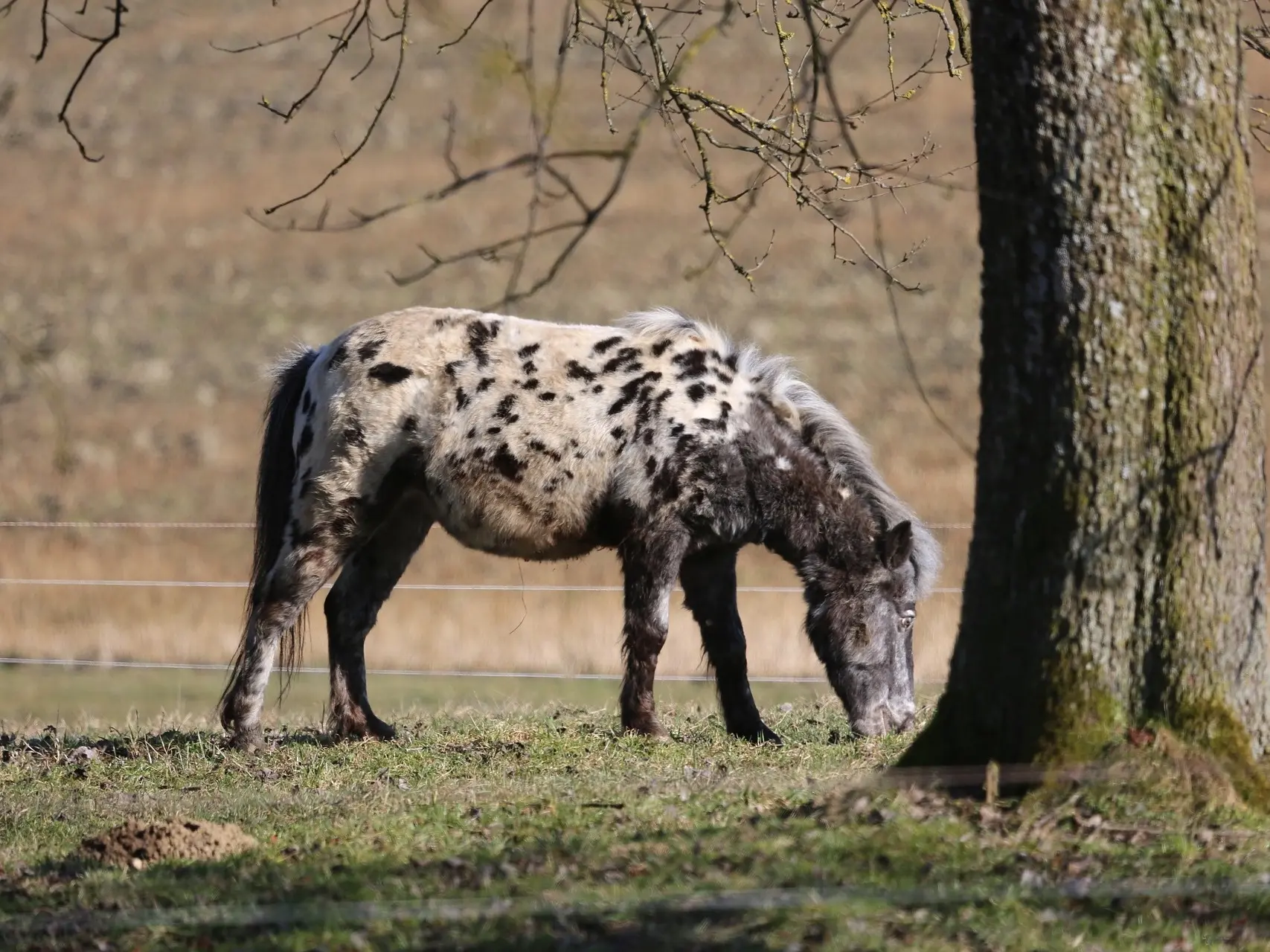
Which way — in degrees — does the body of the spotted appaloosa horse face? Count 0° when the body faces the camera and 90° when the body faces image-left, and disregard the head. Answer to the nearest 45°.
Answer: approximately 270°

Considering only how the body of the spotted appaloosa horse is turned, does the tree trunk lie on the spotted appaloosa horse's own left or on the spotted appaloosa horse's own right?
on the spotted appaloosa horse's own right
